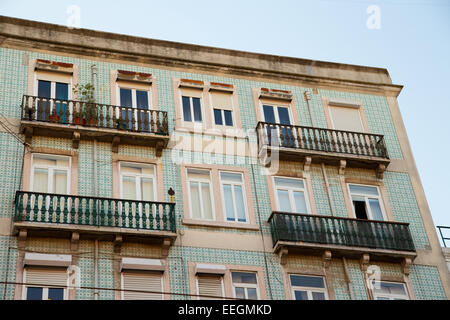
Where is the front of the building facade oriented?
toward the camera
